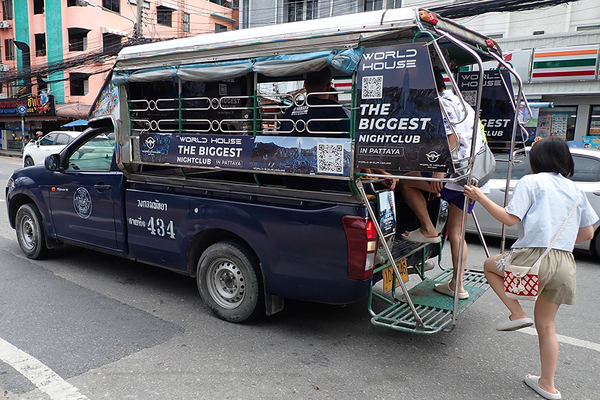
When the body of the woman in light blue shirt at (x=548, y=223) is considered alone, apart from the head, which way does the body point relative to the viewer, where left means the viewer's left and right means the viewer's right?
facing away from the viewer and to the left of the viewer

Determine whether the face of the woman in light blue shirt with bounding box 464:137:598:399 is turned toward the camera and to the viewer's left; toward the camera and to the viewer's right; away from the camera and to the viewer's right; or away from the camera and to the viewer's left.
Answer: away from the camera and to the viewer's left

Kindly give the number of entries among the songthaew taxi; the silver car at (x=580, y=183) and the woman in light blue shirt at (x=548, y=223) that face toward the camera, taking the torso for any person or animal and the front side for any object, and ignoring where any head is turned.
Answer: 0

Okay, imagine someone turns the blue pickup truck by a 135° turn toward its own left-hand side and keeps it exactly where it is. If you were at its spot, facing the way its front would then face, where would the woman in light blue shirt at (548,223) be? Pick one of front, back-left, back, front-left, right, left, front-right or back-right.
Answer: front-left

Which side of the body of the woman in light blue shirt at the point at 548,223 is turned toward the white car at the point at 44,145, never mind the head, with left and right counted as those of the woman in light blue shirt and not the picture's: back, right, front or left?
front

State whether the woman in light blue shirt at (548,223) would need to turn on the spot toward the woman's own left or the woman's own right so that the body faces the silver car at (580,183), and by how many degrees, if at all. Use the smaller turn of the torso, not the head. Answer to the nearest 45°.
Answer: approximately 45° to the woman's own right

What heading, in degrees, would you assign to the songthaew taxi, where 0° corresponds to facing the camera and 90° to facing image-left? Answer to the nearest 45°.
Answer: approximately 135°

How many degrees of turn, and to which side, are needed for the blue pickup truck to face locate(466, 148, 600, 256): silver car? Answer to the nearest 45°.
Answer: approximately 135° to its right

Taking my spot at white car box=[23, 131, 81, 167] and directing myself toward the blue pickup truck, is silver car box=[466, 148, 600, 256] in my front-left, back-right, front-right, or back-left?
front-left

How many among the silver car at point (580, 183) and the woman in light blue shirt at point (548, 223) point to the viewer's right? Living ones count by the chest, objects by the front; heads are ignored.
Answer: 0

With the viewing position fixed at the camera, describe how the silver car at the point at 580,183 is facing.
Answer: facing away from the viewer and to the left of the viewer
